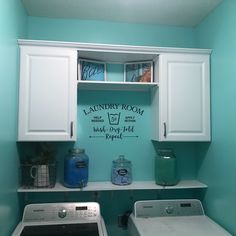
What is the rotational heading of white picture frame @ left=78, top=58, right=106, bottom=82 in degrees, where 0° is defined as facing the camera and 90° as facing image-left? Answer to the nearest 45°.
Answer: approximately 315°

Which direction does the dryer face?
toward the camera

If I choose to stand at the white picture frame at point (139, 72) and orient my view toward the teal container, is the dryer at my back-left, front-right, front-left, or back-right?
front-right

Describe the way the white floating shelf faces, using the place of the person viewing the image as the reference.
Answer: facing the viewer

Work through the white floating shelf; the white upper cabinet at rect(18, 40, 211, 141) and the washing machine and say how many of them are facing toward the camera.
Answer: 3

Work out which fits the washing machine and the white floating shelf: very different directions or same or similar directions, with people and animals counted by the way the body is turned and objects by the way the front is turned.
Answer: same or similar directions

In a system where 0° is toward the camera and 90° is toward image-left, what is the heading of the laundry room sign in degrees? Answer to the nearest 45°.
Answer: approximately 0°

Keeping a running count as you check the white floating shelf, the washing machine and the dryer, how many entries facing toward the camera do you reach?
3

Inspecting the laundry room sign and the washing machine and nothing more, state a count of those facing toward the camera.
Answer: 2

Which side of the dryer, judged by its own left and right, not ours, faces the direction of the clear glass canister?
right

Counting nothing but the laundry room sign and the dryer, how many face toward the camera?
2

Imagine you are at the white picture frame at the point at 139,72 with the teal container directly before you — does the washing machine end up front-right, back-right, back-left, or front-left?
back-right
